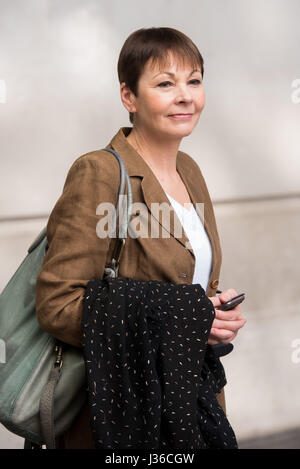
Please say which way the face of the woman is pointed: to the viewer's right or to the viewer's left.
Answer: to the viewer's right

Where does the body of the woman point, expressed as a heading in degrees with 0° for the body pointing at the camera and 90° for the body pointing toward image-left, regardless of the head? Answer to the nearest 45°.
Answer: approximately 315°
